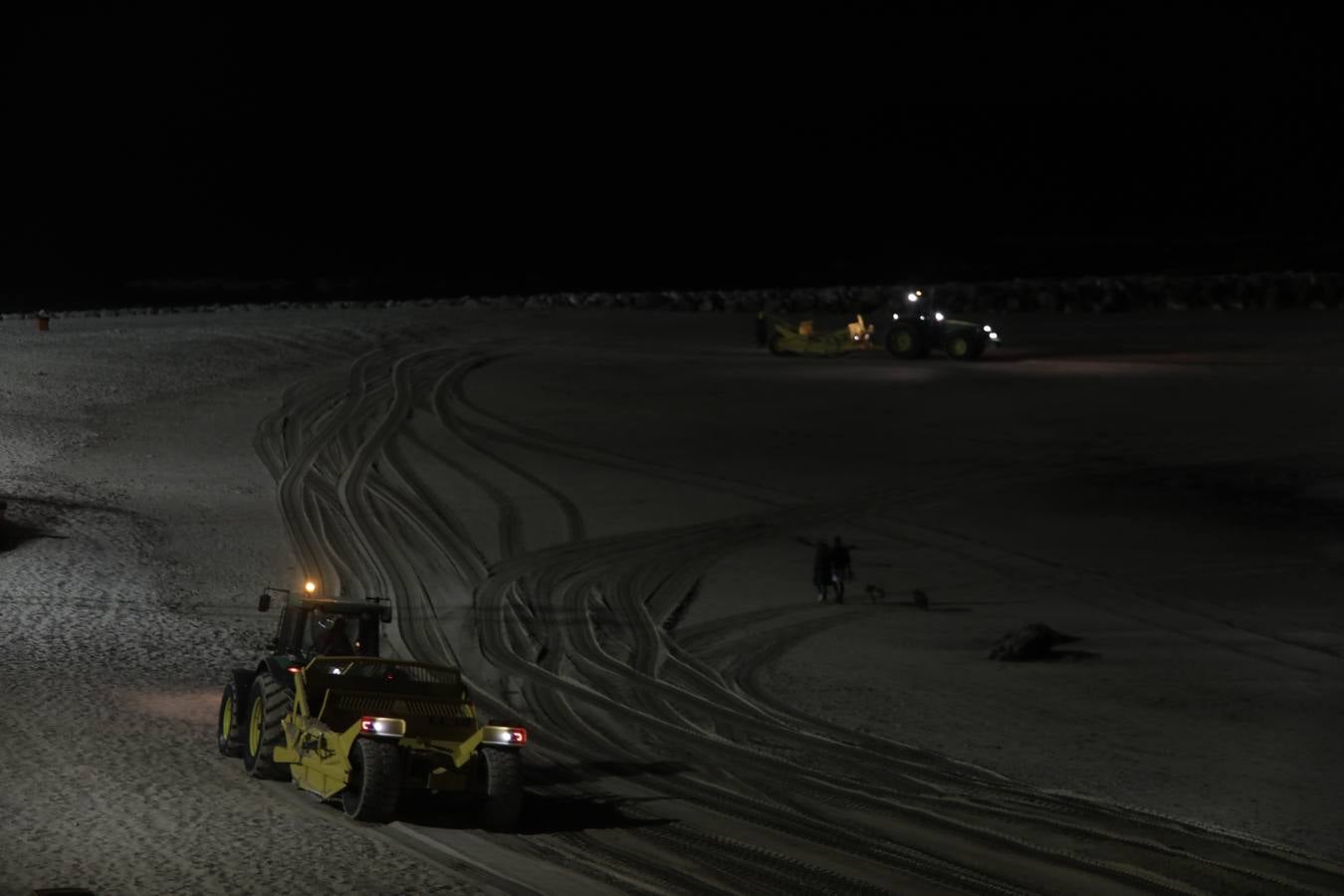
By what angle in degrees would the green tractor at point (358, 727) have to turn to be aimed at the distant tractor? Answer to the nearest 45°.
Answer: approximately 90° to its right

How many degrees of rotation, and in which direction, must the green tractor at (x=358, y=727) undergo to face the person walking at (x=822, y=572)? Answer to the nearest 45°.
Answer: approximately 90° to its right

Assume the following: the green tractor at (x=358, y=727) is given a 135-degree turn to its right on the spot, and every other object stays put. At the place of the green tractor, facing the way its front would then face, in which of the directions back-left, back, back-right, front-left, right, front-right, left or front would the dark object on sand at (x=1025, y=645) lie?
front-left

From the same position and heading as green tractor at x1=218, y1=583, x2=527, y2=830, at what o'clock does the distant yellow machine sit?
The distant yellow machine is roughly at 2 o'clock from the green tractor.

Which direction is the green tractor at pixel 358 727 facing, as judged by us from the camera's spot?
facing away from the viewer and to the left of the viewer
